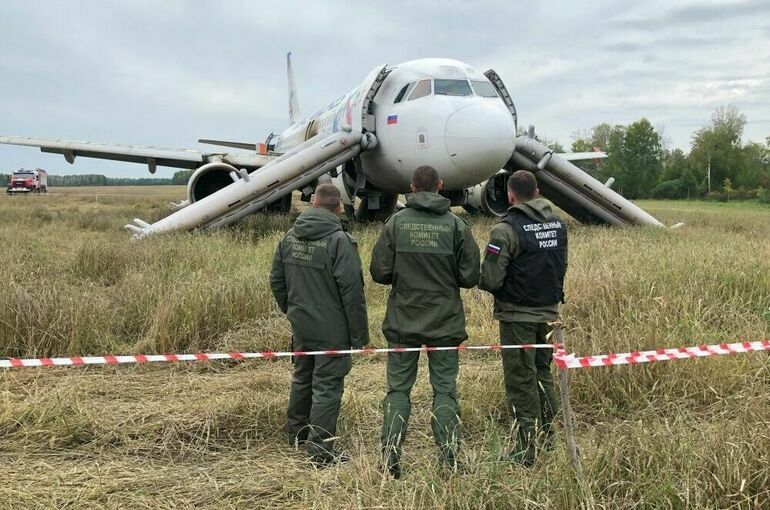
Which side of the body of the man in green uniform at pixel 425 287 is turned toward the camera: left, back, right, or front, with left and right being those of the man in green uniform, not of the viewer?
back

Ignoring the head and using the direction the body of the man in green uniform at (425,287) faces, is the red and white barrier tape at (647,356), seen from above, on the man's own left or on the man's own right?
on the man's own right

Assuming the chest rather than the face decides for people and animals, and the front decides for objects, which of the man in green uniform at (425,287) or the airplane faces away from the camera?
the man in green uniform

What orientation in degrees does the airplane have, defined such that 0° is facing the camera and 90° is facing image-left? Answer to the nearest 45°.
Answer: approximately 315°

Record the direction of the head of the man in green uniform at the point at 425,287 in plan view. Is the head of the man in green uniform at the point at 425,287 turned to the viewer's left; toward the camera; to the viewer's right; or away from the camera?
away from the camera

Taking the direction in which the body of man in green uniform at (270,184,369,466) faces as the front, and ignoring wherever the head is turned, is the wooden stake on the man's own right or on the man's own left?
on the man's own right

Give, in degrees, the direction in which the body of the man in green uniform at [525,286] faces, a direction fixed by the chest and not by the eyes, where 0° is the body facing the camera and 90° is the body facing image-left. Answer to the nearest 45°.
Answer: approximately 135°

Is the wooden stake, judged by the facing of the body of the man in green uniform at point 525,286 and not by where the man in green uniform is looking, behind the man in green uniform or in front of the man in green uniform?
behind

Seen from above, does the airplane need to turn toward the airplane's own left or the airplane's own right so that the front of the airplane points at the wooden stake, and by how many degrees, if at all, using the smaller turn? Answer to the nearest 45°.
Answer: approximately 45° to the airplane's own right

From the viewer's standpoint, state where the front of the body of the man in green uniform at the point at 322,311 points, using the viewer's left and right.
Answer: facing away from the viewer and to the right of the viewer

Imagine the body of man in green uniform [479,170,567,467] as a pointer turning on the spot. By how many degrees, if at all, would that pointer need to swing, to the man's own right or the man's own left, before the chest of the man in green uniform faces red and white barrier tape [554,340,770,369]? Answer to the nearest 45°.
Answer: approximately 135° to the man's own right

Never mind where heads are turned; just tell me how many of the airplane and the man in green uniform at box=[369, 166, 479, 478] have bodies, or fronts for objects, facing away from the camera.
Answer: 1
